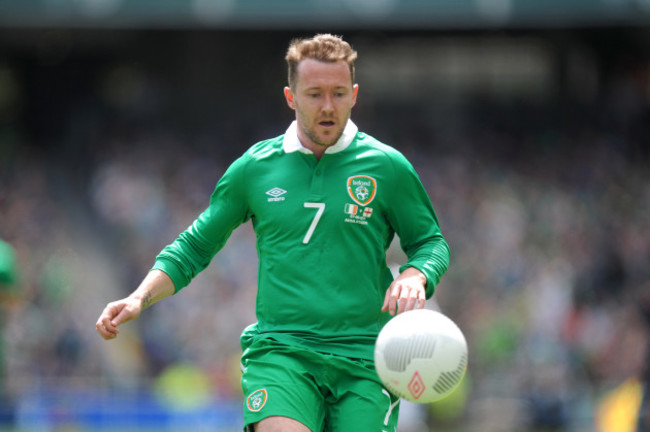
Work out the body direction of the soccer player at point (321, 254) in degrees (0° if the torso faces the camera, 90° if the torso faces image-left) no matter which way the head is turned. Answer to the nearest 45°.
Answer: approximately 0°

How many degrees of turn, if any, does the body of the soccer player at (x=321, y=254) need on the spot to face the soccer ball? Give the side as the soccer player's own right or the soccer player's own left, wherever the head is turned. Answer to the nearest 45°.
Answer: approximately 45° to the soccer player's own left
